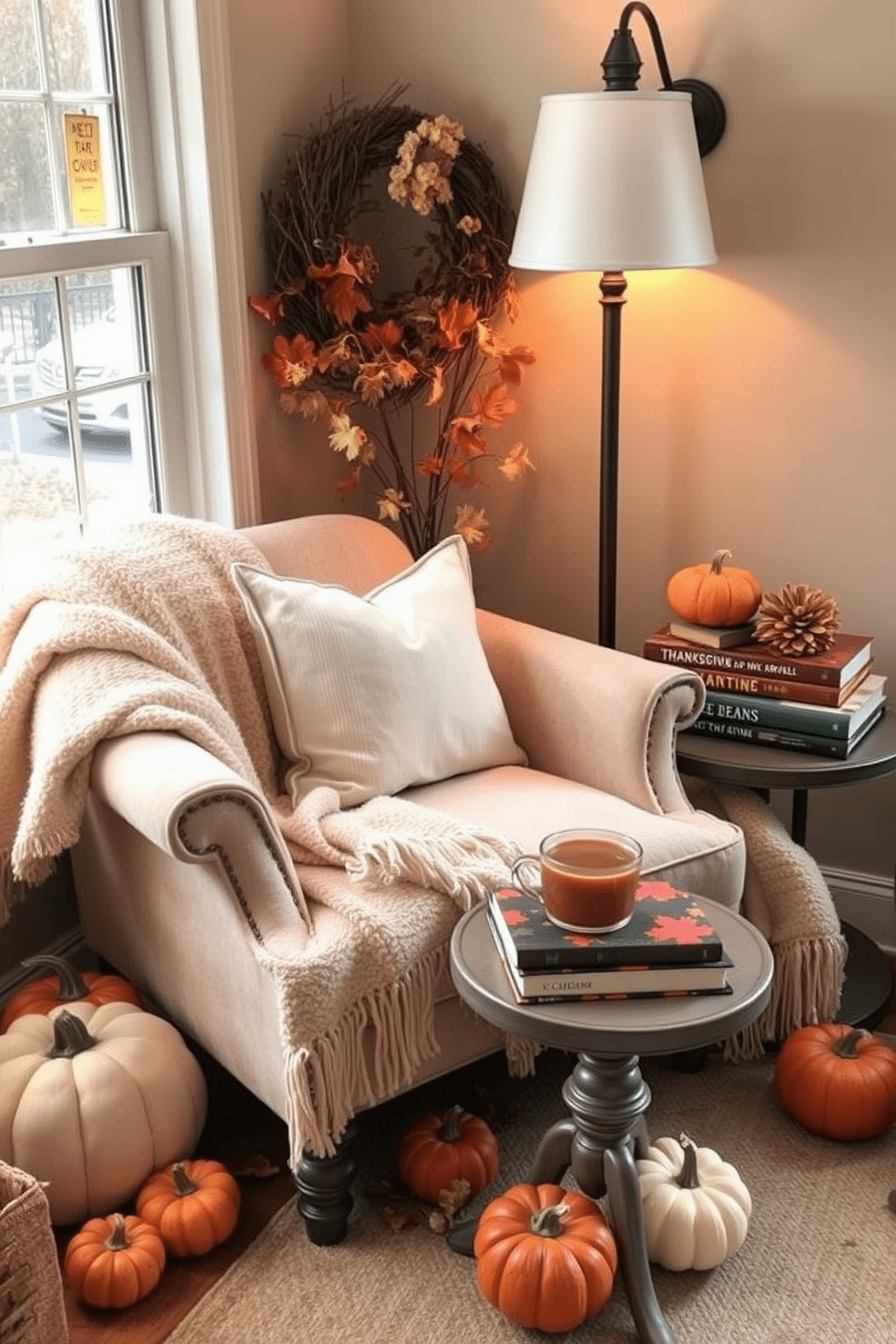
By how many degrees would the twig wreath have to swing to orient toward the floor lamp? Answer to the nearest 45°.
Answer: approximately 45° to its left

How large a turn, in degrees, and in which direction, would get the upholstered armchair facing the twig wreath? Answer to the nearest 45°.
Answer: approximately 135° to its left

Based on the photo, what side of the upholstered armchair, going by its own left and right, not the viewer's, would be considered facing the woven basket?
right

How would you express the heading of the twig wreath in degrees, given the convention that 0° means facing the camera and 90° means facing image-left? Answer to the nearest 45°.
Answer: approximately 0°

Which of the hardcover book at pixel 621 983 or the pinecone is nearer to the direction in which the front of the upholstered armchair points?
the hardcover book

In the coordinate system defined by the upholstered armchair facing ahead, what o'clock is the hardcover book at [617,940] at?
The hardcover book is roughly at 12 o'clock from the upholstered armchair.

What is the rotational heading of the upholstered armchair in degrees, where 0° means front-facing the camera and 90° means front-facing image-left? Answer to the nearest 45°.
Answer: approximately 315°

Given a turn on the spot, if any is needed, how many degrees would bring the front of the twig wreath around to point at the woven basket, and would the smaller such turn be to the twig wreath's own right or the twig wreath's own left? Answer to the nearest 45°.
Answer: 0° — it already faces it

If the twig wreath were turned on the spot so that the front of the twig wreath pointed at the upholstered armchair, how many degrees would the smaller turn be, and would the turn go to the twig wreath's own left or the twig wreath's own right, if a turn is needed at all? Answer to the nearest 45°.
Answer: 0° — it already faces it
